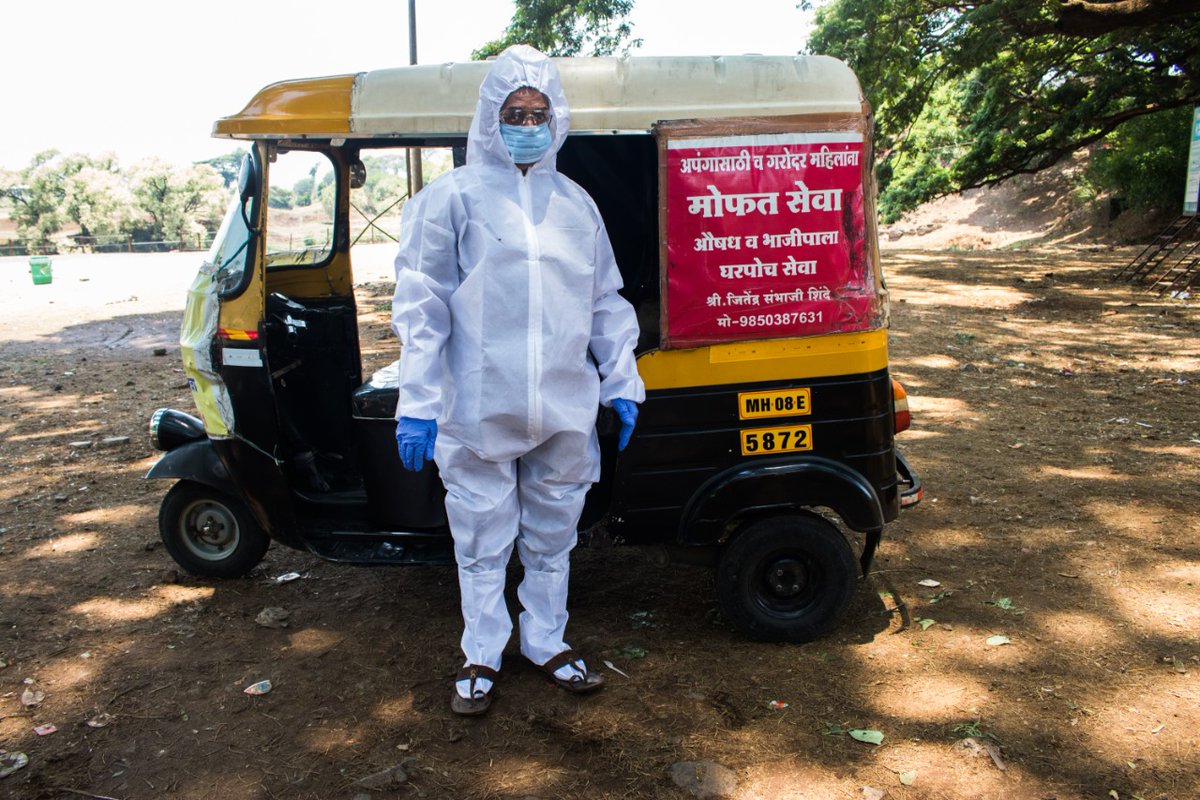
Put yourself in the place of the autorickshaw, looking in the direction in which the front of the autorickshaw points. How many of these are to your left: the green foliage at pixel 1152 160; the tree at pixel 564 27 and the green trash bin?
0

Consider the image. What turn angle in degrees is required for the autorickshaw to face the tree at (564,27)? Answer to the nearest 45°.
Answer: approximately 90° to its right

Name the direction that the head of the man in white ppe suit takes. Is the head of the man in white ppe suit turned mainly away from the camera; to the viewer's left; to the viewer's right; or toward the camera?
toward the camera

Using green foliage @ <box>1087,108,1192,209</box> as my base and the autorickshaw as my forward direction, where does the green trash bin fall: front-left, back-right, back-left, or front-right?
front-right

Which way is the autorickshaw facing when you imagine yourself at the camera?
facing to the left of the viewer

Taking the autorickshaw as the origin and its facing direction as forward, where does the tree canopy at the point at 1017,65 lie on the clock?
The tree canopy is roughly at 4 o'clock from the autorickshaw.

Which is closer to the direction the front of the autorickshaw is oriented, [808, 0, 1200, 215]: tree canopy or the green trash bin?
the green trash bin

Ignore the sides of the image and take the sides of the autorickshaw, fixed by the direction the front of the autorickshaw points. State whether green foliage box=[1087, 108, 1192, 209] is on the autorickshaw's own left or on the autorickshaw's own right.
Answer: on the autorickshaw's own right

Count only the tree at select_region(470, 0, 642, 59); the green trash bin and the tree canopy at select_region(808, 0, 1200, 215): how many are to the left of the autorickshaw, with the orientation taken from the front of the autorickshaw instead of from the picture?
0
